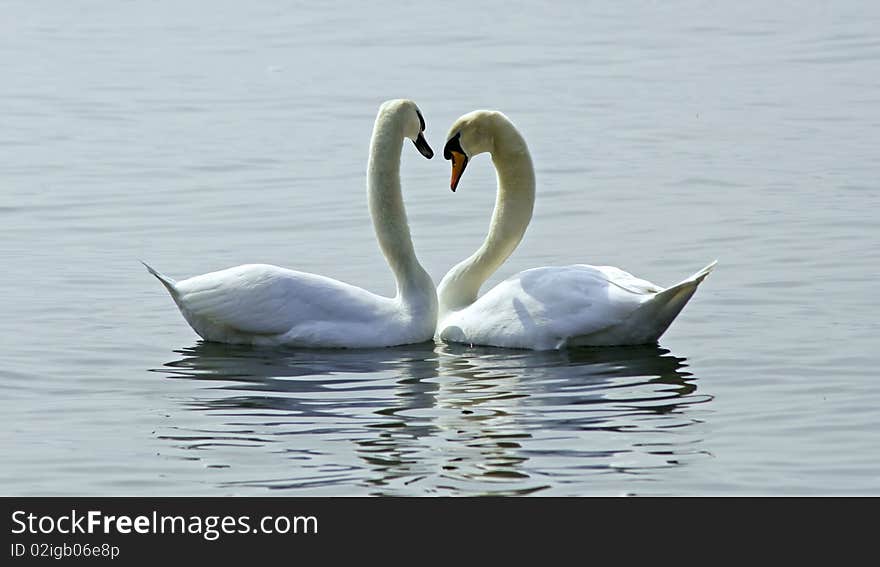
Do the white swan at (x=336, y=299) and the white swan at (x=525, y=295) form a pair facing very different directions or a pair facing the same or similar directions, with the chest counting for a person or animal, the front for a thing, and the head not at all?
very different directions

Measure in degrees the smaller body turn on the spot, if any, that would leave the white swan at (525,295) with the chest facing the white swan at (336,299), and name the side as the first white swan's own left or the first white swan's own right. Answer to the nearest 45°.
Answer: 0° — it already faces it

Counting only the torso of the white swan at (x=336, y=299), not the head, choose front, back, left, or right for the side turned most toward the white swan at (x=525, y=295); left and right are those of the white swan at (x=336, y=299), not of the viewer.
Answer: front

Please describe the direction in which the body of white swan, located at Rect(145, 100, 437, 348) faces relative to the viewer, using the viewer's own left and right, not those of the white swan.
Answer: facing to the right of the viewer

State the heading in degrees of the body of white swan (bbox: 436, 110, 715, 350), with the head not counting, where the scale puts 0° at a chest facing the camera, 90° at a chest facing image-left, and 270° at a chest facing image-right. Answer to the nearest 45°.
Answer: approximately 90°

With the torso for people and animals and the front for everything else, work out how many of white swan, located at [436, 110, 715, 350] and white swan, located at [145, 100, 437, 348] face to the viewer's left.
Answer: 1
